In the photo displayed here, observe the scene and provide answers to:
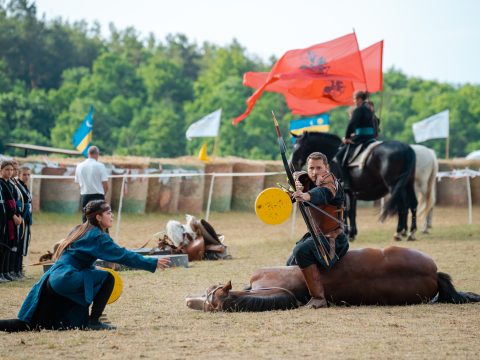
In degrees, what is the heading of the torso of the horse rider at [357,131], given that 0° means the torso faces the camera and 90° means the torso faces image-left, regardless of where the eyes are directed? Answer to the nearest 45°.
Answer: approximately 90°

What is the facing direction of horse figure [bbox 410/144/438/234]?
to the viewer's left

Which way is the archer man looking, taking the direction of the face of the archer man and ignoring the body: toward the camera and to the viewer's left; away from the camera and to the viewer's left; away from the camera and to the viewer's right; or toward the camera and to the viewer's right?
toward the camera and to the viewer's left

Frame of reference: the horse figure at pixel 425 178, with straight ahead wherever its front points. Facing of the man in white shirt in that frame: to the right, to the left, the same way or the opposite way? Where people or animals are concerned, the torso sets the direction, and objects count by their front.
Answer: to the right

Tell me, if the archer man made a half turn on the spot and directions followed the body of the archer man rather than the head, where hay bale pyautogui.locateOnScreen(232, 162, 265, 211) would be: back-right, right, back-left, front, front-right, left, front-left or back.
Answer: front-left

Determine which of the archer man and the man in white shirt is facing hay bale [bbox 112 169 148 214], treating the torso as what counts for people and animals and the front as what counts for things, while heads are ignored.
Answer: the man in white shirt

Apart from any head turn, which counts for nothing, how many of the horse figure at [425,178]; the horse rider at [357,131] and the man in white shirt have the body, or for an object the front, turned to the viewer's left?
2

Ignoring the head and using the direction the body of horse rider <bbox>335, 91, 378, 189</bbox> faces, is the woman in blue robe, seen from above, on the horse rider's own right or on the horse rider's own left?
on the horse rider's own left

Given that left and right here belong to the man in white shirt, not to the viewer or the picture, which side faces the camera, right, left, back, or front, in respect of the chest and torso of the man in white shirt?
back

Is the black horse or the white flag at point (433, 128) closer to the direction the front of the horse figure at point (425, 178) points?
the black horse

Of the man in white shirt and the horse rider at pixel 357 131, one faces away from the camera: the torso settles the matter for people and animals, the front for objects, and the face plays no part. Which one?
the man in white shirt

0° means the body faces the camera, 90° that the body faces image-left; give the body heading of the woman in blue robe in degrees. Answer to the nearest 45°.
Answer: approximately 270°
